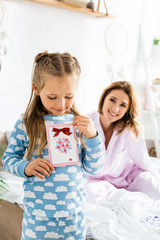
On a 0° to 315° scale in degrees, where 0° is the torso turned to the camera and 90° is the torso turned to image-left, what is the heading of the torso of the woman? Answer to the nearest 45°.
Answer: approximately 45°
